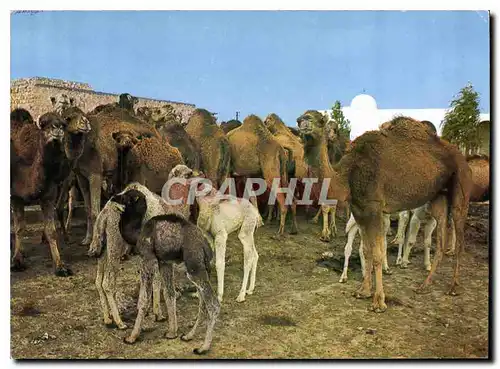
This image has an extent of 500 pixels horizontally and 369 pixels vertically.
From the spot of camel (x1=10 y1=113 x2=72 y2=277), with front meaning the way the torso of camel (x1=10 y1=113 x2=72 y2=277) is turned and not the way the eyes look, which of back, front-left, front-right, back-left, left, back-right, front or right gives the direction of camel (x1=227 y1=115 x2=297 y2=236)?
front-left

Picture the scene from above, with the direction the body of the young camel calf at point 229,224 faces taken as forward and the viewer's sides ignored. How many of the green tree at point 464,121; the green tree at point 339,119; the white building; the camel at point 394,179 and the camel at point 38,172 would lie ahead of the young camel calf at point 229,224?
1

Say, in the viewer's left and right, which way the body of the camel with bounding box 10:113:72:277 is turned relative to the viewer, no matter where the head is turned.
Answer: facing the viewer and to the right of the viewer

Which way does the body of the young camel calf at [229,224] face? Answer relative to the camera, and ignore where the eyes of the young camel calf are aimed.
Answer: to the viewer's left

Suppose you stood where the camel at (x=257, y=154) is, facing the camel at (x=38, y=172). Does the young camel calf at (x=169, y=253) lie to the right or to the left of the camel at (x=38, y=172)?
left

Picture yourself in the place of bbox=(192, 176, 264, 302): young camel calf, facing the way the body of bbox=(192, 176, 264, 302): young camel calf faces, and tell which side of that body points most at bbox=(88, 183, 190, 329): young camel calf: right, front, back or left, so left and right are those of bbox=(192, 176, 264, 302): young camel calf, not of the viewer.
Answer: front

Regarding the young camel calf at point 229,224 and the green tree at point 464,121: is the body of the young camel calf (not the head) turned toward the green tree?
no

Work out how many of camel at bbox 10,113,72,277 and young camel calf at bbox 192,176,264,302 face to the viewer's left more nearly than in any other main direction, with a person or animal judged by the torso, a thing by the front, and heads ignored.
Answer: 1

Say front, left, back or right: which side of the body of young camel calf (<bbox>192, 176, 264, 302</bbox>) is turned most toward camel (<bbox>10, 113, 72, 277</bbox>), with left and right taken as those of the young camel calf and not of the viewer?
front

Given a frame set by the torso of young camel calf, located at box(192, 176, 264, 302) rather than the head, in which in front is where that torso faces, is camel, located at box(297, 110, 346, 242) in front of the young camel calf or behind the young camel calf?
behind

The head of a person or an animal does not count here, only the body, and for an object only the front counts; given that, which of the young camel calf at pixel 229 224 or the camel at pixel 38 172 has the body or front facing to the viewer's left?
the young camel calf

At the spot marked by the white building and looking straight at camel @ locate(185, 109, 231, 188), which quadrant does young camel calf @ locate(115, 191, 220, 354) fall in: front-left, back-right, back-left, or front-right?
front-left

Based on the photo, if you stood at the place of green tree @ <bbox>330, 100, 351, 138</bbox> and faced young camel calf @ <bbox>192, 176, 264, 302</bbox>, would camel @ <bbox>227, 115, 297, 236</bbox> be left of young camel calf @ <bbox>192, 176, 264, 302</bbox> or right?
right
